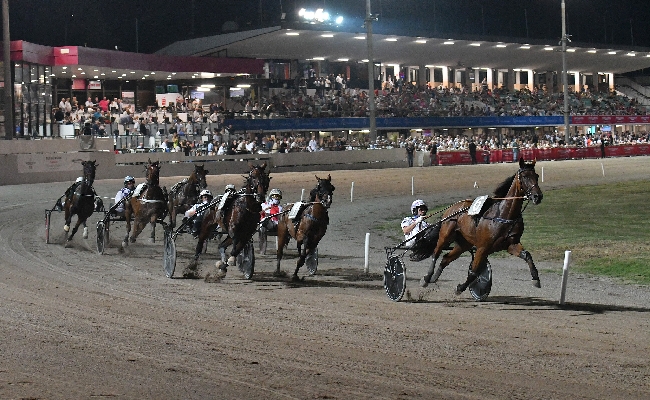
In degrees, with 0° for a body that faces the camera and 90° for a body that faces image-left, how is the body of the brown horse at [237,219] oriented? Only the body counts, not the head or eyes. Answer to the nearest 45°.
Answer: approximately 315°

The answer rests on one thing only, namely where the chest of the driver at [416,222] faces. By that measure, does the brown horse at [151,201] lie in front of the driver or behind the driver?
behind

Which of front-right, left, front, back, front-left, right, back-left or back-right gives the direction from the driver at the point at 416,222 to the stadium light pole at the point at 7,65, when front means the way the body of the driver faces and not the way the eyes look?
back

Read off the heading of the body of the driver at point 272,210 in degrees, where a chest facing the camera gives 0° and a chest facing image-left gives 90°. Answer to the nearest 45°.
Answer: approximately 315°

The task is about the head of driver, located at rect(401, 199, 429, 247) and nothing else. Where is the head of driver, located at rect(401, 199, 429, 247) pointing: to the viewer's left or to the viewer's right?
to the viewer's right

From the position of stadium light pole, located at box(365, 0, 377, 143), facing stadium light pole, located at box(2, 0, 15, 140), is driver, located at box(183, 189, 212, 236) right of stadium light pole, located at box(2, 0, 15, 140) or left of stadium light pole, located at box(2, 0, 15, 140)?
left

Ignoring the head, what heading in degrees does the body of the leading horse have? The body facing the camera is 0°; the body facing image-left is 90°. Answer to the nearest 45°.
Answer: approximately 315°
